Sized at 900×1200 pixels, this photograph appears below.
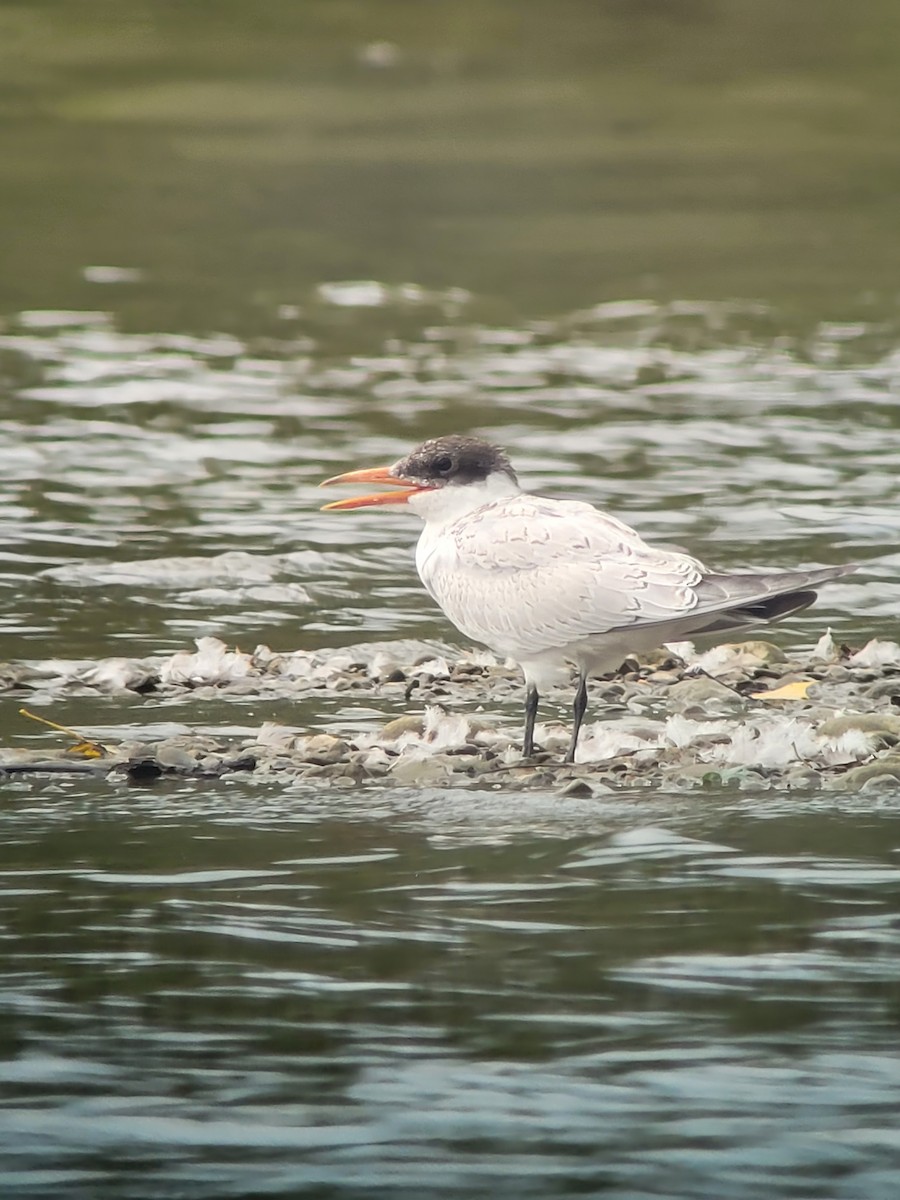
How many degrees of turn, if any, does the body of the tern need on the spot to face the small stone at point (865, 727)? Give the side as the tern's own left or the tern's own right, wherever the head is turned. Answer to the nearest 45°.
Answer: approximately 180°

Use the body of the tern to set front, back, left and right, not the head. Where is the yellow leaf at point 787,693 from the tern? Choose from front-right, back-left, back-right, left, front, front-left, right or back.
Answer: back-right

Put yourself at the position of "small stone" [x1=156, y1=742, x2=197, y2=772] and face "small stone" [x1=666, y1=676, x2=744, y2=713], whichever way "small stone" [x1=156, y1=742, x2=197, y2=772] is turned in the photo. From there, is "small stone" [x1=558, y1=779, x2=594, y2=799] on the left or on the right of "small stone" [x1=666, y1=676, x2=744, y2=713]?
right

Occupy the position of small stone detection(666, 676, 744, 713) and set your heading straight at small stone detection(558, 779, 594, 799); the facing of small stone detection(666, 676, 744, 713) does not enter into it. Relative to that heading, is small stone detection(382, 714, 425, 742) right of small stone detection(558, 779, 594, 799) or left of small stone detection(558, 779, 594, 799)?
right

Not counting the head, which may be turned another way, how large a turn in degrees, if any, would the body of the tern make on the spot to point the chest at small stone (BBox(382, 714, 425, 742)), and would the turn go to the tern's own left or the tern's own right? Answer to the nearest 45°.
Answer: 0° — it already faces it

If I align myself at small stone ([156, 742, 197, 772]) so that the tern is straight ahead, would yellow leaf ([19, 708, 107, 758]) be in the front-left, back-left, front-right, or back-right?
back-left

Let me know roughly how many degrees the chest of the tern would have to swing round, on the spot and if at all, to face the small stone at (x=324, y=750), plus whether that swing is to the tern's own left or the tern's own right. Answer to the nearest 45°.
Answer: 0° — it already faces it

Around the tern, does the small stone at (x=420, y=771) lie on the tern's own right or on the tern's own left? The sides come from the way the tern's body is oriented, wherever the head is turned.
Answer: on the tern's own left

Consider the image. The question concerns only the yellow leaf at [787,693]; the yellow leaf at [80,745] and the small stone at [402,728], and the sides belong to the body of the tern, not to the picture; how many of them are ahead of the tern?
2

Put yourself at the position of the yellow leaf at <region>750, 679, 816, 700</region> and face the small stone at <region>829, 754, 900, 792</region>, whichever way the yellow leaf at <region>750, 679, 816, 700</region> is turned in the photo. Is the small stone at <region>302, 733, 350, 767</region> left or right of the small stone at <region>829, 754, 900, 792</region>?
right

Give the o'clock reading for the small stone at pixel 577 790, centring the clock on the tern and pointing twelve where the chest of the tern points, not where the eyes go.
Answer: The small stone is roughly at 9 o'clock from the tern.

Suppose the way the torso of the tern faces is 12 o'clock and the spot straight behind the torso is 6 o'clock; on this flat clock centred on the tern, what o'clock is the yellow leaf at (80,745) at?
The yellow leaf is roughly at 12 o'clock from the tern.

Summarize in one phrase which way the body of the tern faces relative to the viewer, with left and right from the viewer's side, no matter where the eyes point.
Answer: facing to the left of the viewer
